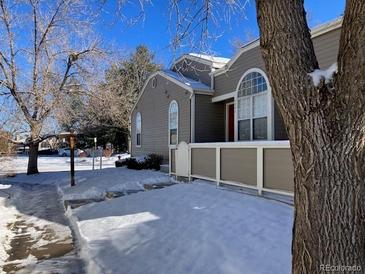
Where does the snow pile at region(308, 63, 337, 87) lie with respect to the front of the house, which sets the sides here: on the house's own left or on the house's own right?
on the house's own left

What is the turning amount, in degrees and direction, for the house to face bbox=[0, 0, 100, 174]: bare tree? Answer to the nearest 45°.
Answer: approximately 45° to its right

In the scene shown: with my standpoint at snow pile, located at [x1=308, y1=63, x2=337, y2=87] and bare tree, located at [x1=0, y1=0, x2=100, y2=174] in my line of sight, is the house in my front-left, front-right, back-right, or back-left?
front-right

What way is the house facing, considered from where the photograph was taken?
facing the viewer and to the left of the viewer

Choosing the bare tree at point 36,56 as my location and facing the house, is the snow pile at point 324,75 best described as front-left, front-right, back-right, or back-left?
front-right

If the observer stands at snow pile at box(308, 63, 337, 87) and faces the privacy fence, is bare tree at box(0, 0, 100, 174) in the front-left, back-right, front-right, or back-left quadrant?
front-left
